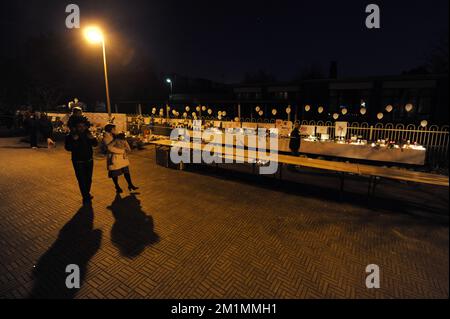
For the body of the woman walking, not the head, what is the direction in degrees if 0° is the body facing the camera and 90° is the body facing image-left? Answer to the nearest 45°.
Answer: approximately 315°

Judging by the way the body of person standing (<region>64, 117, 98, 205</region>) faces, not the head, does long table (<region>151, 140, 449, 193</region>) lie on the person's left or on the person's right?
on the person's left

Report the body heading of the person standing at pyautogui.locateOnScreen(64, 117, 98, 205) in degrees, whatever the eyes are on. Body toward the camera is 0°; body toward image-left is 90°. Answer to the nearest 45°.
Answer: approximately 0°

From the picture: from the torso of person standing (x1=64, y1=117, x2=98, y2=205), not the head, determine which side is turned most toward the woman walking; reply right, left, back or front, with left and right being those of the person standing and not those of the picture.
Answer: left
